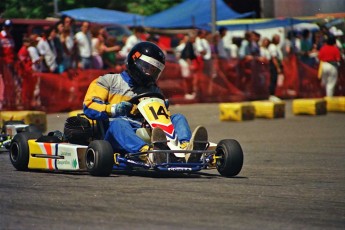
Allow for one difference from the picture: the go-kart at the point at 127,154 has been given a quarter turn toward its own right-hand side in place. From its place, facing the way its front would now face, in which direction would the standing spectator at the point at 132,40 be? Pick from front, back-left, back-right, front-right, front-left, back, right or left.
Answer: back-right

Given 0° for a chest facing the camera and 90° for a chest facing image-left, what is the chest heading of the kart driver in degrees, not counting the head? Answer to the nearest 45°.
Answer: approximately 315°

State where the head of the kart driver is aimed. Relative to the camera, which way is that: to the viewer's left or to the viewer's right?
to the viewer's right
